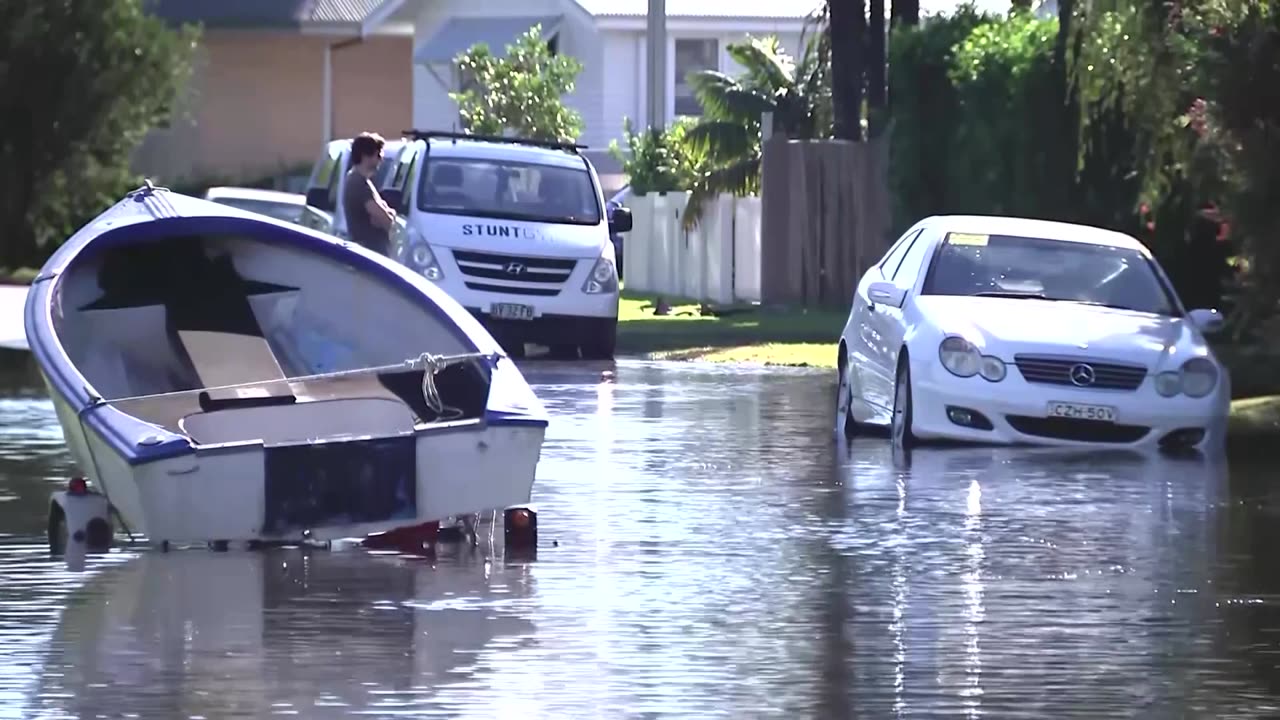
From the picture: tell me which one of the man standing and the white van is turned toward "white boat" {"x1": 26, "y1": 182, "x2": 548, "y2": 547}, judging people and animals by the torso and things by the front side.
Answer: the white van

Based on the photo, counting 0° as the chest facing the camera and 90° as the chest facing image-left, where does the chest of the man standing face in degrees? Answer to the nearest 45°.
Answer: approximately 270°

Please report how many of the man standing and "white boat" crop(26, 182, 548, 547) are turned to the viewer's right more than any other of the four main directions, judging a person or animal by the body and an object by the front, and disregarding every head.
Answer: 1

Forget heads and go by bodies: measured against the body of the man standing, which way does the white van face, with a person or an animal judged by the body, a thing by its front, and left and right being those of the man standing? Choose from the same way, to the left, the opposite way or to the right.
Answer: to the right

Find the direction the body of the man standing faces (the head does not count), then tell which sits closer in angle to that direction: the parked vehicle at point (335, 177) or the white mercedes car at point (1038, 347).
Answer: the white mercedes car

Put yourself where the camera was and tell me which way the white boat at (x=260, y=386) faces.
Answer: facing away from the viewer and to the left of the viewer

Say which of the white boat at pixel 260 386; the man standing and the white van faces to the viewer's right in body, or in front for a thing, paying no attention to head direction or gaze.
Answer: the man standing
